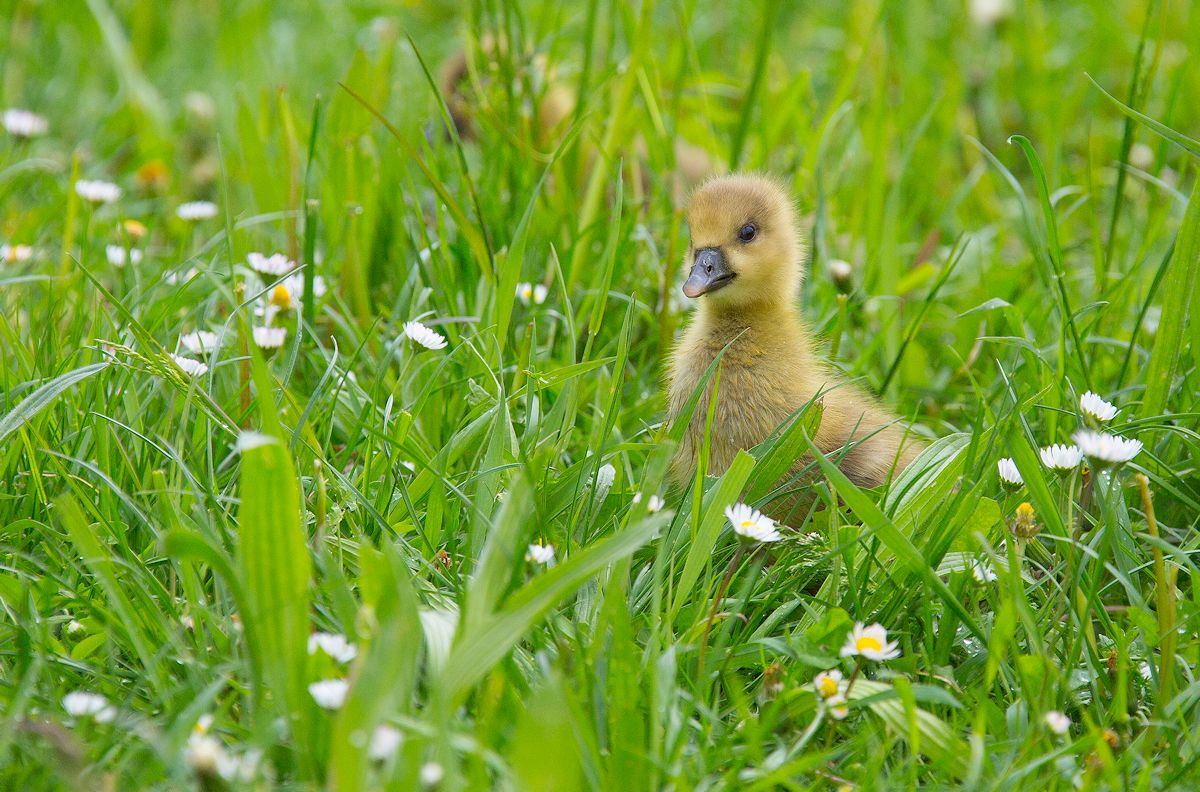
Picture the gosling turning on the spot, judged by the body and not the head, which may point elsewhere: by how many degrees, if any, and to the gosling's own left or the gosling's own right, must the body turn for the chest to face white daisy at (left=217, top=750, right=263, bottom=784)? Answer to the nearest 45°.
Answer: approximately 45° to the gosling's own left

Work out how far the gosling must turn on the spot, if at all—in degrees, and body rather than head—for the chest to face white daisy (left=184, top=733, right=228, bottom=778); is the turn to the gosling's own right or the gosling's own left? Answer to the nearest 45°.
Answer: approximately 45° to the gosling's own left

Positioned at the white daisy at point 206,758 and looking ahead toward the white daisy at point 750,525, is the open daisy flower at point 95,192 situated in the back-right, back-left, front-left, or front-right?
front-left

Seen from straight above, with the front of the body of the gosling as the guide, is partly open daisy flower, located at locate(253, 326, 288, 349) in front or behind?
in front

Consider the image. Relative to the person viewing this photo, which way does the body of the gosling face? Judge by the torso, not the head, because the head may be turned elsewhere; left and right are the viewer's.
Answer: facing the viewer and to the left of the viewer

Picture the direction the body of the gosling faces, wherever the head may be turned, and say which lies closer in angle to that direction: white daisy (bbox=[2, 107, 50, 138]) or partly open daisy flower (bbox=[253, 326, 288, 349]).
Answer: the partly open daisy flower

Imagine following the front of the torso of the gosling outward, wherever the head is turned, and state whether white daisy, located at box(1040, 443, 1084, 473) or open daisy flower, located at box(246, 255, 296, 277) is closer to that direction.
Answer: the open daisy flower

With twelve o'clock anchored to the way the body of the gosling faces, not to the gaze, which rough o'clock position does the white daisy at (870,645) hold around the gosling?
The white daisy is roughly at 10 o'clock from the gosling.

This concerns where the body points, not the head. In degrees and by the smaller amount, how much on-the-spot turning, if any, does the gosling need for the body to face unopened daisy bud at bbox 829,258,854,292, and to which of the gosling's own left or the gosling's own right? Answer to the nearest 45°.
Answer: approximately 135° to the gosling's own right

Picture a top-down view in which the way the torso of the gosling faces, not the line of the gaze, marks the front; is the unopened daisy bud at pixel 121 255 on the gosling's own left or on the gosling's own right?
on the gosling's own right

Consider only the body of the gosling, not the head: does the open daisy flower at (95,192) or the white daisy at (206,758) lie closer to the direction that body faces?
the white daisy

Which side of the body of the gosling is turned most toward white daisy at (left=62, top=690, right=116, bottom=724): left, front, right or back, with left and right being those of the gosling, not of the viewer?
front

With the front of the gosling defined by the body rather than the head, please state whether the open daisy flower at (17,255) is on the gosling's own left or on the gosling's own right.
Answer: on the gosling's own right

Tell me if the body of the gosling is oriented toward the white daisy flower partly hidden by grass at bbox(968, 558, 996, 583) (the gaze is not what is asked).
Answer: no

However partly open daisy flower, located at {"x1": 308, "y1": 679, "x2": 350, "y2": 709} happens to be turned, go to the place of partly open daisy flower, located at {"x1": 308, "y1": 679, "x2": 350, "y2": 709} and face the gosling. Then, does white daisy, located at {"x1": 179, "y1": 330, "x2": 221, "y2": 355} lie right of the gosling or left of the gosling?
left
